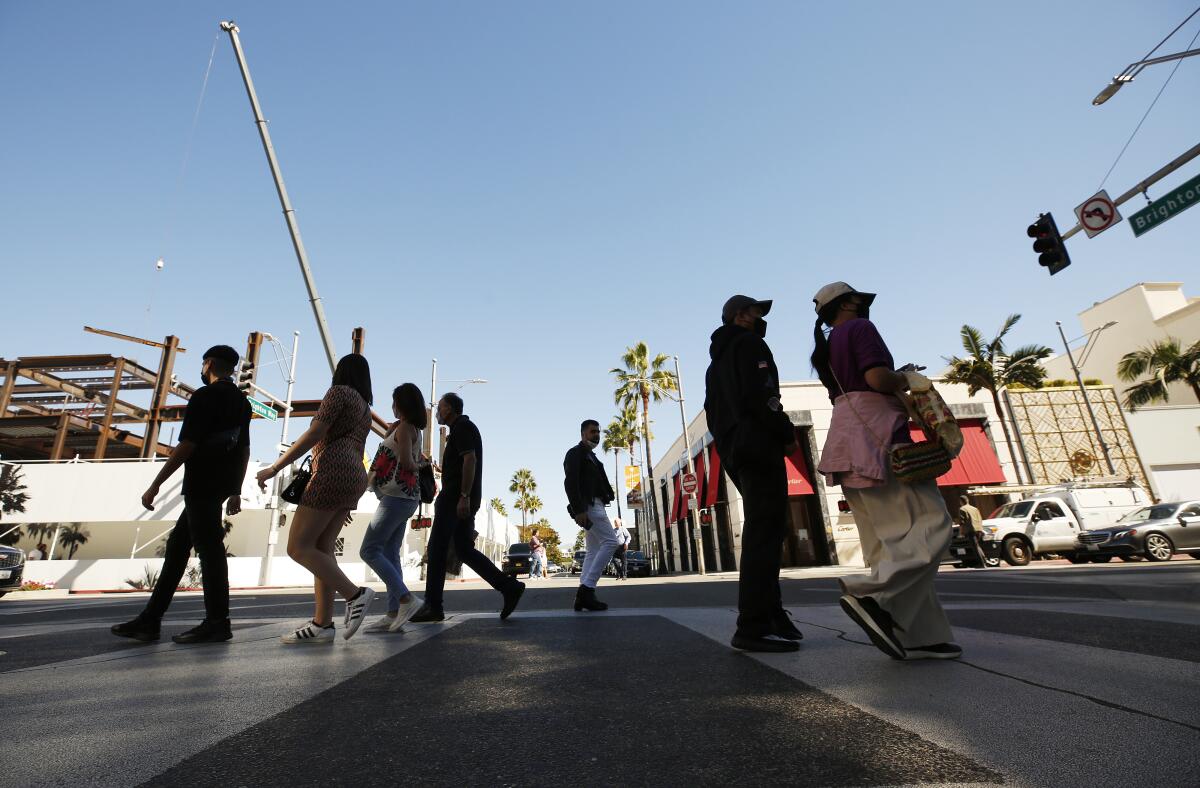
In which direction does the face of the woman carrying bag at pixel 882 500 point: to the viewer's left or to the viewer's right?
to the viewer's right

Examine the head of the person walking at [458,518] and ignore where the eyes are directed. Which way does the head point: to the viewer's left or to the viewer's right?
to the viewer's left

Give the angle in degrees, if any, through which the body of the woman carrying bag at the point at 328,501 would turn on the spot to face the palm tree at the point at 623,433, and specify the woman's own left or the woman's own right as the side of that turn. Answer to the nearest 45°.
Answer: approximately 135° to the woman's own right

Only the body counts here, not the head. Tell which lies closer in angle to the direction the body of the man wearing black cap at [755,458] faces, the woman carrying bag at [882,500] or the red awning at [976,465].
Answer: the woman carrying bag

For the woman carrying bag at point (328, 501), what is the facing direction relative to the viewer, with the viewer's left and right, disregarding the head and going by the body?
facing to the left of the viewer

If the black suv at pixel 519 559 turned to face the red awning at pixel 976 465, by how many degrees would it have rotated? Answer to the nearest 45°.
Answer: approximately 45° to its left

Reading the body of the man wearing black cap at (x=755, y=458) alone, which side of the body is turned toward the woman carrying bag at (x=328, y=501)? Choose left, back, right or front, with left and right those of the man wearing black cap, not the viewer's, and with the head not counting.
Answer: back

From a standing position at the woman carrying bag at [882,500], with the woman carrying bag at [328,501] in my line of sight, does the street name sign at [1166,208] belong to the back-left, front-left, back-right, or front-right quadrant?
back-right

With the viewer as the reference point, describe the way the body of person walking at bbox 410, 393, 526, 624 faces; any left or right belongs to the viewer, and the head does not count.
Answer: facing to the left of the viewer

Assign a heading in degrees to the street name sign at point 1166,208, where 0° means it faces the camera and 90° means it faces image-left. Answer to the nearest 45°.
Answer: approximately 0°

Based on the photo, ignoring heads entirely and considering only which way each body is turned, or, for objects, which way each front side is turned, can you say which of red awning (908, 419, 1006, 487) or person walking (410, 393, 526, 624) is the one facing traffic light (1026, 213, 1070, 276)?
the red awning

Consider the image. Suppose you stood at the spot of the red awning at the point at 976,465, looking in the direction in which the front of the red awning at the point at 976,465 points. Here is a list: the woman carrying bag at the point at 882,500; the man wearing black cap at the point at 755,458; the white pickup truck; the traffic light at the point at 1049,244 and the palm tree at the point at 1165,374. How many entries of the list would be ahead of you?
4
